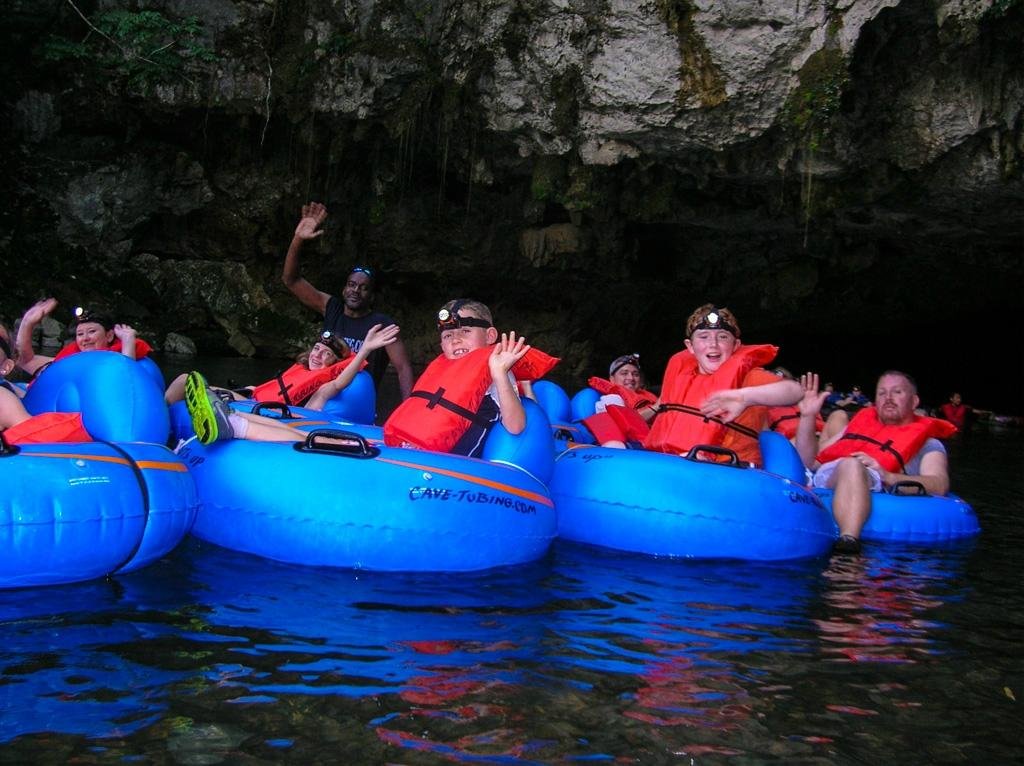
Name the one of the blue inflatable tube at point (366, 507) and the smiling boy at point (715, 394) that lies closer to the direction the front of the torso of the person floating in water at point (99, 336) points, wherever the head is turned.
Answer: the blue inflatable tube

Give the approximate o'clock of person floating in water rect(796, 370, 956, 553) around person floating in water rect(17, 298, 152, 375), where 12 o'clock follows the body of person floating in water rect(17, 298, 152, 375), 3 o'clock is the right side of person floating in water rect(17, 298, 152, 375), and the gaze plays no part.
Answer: person floating in water rect(796, 370, 956, 553) is roughly at 8 o'clock from person floating in water rect(17, 298, 152, 375).

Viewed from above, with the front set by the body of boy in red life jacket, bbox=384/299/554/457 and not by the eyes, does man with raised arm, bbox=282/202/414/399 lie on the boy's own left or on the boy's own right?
on the boy's own right

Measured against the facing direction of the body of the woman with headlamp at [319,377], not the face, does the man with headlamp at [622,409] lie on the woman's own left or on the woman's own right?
on the woman's own left

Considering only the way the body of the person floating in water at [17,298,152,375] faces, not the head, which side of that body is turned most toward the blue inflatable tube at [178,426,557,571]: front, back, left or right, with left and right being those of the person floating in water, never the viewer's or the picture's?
left

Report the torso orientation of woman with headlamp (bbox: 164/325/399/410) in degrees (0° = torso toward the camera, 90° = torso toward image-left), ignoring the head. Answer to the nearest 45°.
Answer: approximately 45°

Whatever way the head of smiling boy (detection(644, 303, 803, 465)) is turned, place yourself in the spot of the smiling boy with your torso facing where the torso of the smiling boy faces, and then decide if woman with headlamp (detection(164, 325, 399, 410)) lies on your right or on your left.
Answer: on your right

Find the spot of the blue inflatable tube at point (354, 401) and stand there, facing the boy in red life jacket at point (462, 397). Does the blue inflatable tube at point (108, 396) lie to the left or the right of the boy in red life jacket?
right

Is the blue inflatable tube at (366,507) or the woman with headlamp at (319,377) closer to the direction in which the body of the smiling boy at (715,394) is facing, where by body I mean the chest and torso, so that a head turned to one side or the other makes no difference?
the blue inflatable tube
